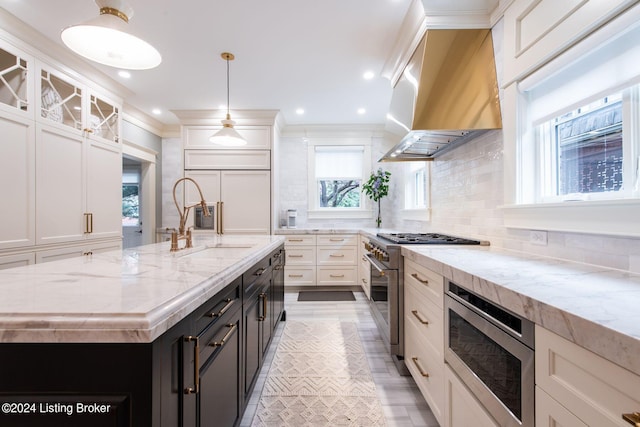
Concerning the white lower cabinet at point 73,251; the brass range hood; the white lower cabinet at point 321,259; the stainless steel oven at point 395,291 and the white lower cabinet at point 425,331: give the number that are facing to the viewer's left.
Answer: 3

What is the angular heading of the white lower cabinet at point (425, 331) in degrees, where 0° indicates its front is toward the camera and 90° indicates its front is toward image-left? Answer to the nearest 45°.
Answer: approximately 90°

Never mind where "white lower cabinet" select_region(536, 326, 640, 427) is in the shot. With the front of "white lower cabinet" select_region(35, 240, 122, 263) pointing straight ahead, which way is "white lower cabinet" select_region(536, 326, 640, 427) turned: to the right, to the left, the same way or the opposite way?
the opposite way

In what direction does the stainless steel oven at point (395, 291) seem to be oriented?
to the viewer's left
